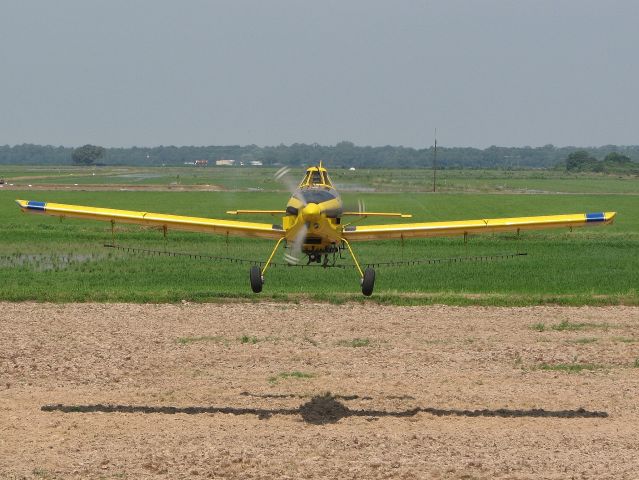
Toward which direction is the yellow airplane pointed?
toward the camera

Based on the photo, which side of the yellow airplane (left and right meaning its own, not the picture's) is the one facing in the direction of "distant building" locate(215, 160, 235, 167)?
back
